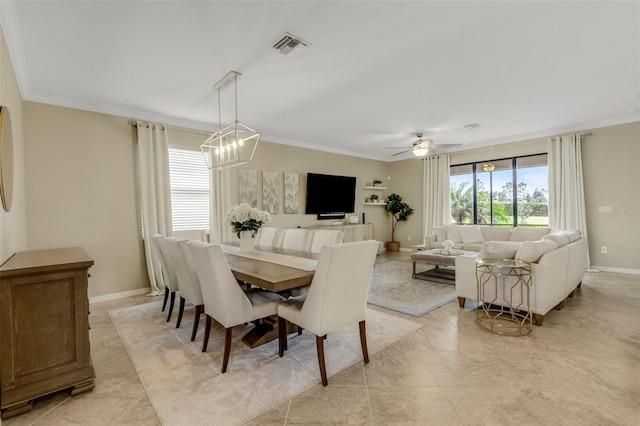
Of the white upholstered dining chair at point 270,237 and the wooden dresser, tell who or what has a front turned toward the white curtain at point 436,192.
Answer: the wooden dresser

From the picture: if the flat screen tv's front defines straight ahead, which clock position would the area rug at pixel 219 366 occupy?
The area rug is roughly at 2 o'clock from the flat screen tv.

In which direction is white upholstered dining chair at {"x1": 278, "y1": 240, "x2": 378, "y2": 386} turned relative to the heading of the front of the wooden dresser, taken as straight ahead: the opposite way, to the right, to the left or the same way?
to the left

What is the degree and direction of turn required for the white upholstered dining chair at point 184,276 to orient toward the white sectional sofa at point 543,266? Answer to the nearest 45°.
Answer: approximately 45° to its right

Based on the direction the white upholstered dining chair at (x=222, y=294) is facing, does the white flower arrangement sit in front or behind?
in front

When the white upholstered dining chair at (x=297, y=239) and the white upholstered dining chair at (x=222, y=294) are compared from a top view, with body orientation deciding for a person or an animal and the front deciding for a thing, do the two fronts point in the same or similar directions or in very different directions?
very different directions

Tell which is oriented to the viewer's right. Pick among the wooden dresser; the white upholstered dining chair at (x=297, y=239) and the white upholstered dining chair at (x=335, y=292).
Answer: the wooden dresser

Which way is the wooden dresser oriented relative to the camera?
to the viewer's right

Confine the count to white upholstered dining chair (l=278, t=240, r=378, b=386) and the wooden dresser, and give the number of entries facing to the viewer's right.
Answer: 1

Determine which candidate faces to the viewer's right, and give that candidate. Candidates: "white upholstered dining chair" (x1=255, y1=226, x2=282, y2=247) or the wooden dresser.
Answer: the wooden dresser

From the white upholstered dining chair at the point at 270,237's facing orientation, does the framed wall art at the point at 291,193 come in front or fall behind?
behind

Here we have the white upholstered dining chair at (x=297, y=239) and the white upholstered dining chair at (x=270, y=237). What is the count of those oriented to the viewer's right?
0

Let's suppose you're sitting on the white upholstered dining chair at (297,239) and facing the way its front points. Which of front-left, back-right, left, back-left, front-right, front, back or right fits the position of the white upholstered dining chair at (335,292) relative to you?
front-left
